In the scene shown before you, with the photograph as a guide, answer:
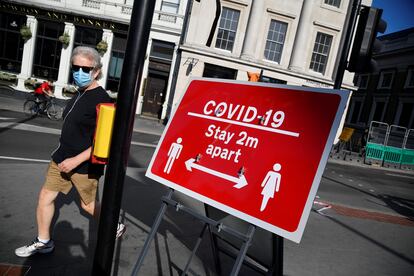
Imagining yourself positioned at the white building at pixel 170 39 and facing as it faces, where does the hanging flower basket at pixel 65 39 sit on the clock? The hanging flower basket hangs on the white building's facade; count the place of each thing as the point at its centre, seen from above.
The hanging flower basket is roughly at 3 o'clock from the white building.

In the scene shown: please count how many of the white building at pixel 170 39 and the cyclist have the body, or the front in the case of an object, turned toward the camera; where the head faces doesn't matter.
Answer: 1

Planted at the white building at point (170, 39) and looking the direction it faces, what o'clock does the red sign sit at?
The red sign is roughly at 12 o'clock from the white building.

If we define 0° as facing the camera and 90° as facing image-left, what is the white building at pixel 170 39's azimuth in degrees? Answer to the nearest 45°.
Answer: approximately 0°

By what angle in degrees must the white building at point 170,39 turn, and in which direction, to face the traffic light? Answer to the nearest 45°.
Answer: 0° — it already faces it

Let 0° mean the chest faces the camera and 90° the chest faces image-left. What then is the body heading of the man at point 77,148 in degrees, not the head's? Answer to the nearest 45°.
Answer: approximately 45°
